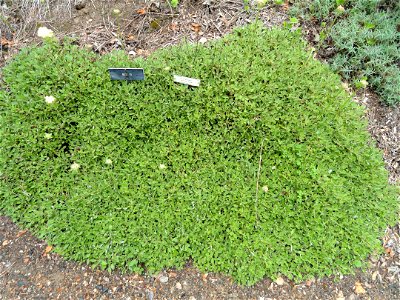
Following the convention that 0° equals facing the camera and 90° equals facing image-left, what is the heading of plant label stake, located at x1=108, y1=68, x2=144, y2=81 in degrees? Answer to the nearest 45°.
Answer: approximately 0°

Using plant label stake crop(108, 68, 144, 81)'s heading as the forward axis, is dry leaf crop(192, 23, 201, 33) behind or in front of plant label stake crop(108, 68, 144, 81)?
behind

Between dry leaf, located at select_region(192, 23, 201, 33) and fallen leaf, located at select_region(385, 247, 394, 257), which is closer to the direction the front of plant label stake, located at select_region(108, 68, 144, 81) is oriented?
the fallen leaf

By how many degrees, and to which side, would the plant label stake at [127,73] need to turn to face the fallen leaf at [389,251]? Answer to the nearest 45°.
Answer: approximately 45° to its left

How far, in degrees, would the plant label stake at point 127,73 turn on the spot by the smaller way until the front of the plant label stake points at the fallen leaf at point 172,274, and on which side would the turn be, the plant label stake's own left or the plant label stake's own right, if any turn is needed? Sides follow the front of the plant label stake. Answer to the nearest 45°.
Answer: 0° — it already faces it

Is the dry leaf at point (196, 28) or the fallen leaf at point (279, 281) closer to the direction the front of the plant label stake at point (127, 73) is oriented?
the fallen leaf

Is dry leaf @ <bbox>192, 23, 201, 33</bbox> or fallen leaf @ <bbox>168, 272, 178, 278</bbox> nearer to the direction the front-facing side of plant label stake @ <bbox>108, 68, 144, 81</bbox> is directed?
the fallen leaf

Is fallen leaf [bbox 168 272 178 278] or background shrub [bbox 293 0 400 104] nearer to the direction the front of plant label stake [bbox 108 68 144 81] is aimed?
the fallen leaf

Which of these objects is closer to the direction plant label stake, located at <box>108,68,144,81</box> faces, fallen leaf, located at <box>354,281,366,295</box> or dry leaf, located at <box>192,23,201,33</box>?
the fallen leaf

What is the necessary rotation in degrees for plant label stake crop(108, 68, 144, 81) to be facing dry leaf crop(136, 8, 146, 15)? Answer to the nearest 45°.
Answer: approximately 180°
